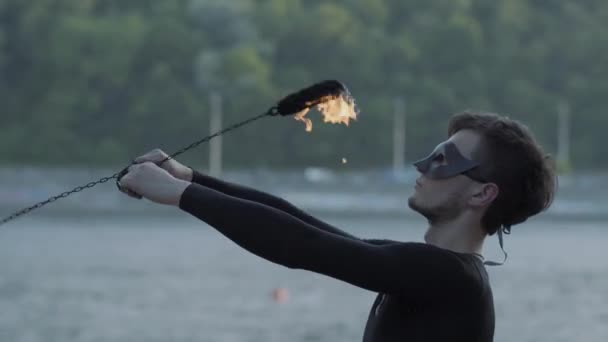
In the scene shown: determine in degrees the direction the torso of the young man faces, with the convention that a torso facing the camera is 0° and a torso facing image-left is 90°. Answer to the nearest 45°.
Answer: approximately 90°

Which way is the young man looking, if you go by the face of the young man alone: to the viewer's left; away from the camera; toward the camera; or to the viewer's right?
to the viewer's left
